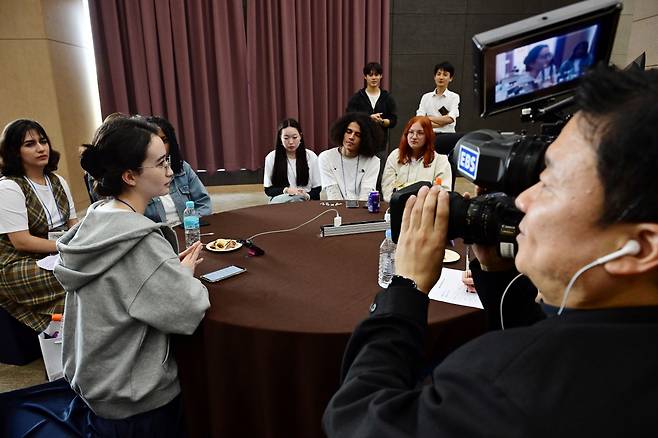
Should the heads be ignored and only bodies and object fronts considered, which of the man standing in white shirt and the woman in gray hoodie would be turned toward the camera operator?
the man standing in white shirt

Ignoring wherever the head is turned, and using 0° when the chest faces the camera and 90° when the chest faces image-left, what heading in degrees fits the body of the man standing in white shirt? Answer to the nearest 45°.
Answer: approximately 0°

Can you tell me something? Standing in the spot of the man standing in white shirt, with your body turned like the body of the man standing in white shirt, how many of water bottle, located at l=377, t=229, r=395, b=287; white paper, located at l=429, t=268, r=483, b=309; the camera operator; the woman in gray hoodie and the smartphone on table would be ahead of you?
5

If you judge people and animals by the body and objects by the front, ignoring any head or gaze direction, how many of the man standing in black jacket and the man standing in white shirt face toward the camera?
2

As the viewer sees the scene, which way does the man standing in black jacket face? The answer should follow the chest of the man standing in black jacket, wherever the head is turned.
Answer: toward the camera

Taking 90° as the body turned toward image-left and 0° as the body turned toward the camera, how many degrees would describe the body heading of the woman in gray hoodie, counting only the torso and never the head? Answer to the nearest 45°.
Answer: approximately 225°

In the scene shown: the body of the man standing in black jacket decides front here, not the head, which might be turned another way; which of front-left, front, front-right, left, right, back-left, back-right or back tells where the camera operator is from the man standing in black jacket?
front

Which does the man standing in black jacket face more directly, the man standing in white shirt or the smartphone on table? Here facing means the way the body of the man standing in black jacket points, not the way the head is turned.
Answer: the smartphone on table

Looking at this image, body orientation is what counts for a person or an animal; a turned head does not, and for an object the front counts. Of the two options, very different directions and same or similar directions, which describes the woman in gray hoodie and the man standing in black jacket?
very different directions

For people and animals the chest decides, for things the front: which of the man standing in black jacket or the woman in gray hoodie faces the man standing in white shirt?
the woman in gray hoodie

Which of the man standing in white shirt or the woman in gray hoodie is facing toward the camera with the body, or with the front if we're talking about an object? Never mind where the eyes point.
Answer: the man standing in white shirt

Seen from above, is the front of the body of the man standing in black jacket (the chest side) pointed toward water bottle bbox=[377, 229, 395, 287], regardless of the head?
yes

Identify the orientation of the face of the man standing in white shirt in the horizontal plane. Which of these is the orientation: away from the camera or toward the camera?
toward the camera

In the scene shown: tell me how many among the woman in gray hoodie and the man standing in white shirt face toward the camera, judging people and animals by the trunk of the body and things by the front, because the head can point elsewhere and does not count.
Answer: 1

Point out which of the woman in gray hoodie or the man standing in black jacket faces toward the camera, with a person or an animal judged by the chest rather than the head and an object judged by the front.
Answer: the man standing in black jacket

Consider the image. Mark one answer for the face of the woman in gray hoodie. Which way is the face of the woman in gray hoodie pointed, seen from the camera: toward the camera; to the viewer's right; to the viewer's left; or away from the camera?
to the viewer's right

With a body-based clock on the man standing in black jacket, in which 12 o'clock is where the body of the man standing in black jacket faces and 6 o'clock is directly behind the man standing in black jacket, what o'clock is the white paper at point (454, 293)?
The white paper is roughly at 12 o'clock from the man standing in black jacket.

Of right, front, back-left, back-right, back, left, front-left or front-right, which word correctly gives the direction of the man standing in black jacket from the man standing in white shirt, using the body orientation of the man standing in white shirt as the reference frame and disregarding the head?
front-right
